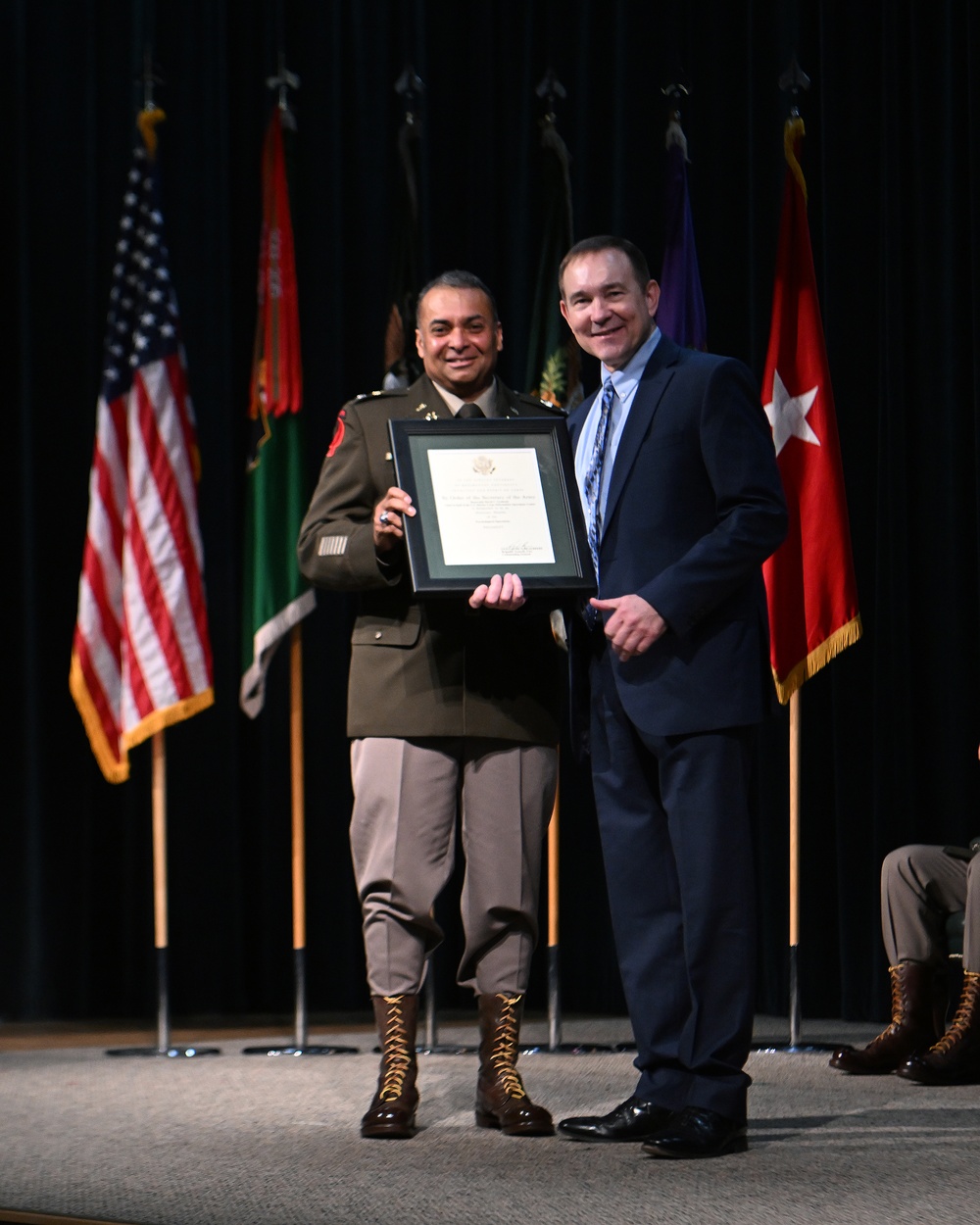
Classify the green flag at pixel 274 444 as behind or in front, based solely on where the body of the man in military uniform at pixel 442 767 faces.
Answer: behind

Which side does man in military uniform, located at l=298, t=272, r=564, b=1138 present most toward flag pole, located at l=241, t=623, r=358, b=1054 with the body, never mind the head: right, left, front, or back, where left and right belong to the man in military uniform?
back

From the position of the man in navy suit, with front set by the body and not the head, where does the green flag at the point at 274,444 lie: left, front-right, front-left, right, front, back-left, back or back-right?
right

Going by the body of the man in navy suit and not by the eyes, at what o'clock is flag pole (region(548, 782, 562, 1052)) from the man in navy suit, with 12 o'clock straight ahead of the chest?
The flag pole is roughly at 4 o'clock from the man in navy suit.

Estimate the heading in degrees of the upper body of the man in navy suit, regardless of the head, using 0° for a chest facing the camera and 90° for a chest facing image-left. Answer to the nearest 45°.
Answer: approximately 45°

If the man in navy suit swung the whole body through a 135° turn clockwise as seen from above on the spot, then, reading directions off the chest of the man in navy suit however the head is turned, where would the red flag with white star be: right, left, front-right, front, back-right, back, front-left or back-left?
front

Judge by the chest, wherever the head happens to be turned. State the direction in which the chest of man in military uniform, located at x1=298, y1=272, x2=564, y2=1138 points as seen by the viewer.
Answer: toward the camera

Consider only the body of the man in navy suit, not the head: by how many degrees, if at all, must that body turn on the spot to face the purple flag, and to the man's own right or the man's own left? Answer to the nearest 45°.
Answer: approximately 135° to the man's own right

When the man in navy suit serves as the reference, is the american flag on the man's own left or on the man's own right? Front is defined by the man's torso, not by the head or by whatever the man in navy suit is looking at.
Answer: on the man's own right

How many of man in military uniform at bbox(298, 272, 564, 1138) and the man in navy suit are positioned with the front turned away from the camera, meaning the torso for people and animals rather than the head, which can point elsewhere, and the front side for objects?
0
